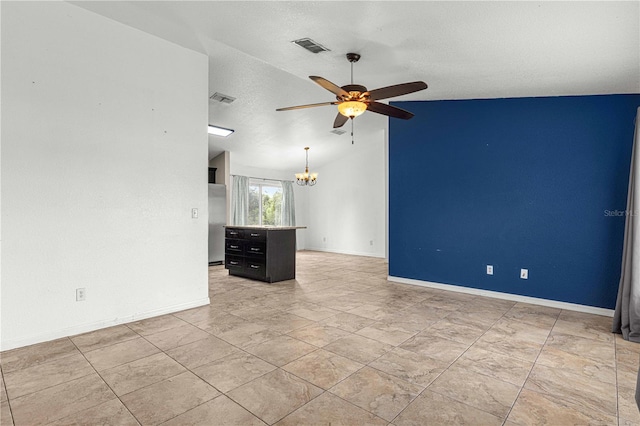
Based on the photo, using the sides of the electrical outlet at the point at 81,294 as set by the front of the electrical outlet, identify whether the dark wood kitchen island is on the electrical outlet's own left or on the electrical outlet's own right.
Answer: on the electrical outlet's own left

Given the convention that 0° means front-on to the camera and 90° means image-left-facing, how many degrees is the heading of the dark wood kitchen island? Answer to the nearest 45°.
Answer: approximately 45°

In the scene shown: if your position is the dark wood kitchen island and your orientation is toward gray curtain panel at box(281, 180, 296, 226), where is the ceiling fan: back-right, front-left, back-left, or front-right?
back-right

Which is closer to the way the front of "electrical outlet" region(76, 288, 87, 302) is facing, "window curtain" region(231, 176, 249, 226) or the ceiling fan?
the ceiling fan

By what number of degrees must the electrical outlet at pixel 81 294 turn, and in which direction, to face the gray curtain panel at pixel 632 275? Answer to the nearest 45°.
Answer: approximately 45° to its left

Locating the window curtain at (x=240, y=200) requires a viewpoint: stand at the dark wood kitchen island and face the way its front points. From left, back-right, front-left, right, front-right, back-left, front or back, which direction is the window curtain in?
back-right

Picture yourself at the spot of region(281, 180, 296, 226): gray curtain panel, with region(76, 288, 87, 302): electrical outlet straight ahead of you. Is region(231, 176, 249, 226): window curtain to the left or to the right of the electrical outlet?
right

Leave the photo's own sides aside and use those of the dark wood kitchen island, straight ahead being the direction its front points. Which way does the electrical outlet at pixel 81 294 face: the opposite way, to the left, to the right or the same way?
to the left

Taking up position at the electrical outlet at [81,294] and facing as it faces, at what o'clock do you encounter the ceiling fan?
The ceiling fan is roughly at 10 o'clock from the electrical outlet.

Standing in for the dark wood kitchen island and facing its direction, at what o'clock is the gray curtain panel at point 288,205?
The gray curtain panel is roughly at 5 o'clock from the dark wood kitchen island.
